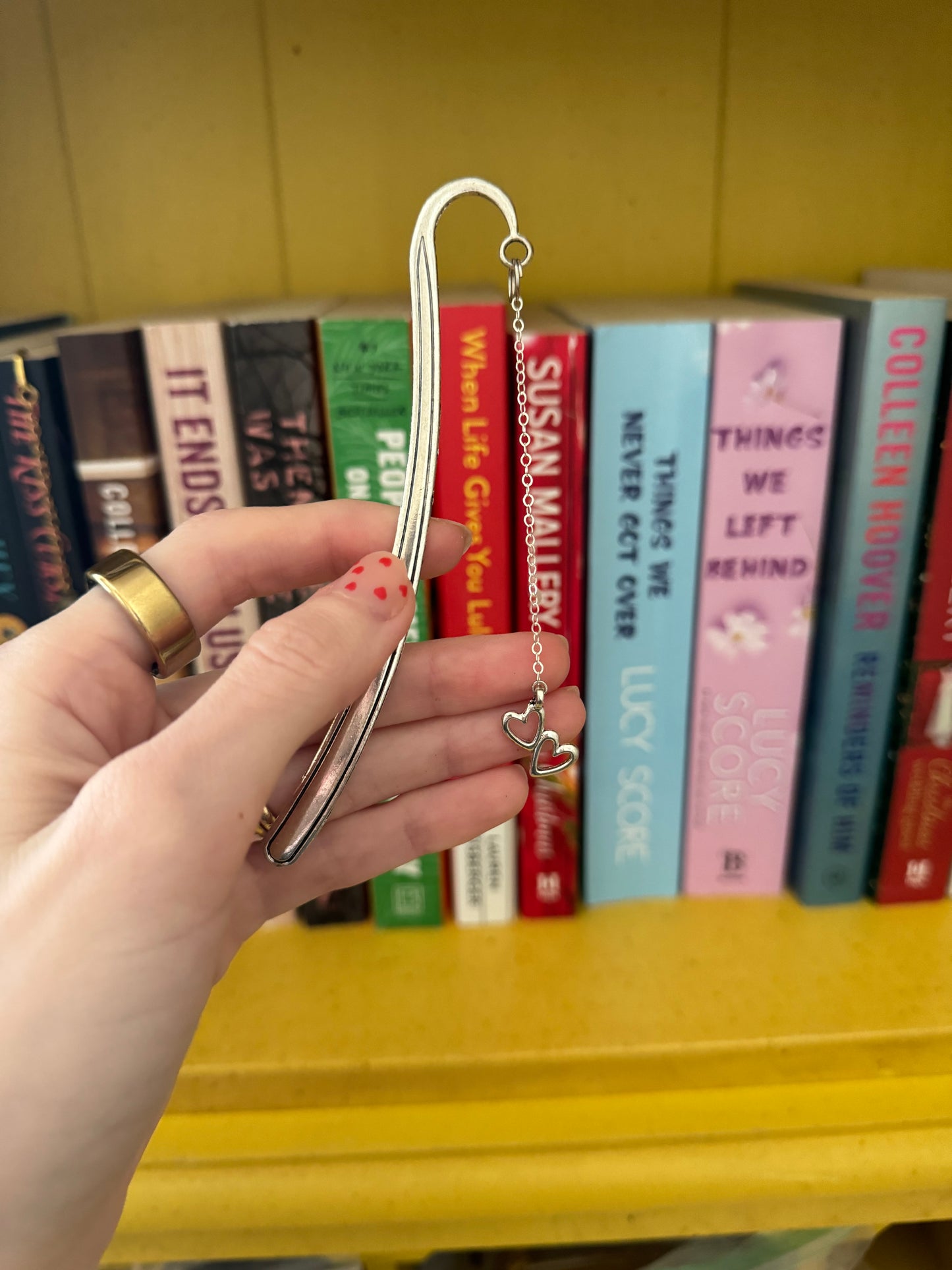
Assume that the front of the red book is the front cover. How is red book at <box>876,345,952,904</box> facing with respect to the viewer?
to the viewer's right

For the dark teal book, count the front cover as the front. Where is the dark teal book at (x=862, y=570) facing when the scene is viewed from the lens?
facing to the right of the viewer

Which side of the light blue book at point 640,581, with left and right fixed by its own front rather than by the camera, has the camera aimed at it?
right

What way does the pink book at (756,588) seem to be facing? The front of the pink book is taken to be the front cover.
to the viewer's right

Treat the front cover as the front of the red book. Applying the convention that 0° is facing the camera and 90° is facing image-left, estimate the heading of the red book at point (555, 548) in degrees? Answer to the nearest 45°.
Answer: approximately 270°

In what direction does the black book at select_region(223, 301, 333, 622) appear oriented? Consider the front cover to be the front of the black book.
to the viewer's right

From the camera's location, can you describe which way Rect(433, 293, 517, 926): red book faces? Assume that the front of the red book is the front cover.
facing to the right of the viewer

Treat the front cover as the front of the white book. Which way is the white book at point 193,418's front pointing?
to the viewer's right

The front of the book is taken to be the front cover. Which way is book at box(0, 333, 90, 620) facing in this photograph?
to the viewer's right

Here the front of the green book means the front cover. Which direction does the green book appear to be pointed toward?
to the viewer's right
